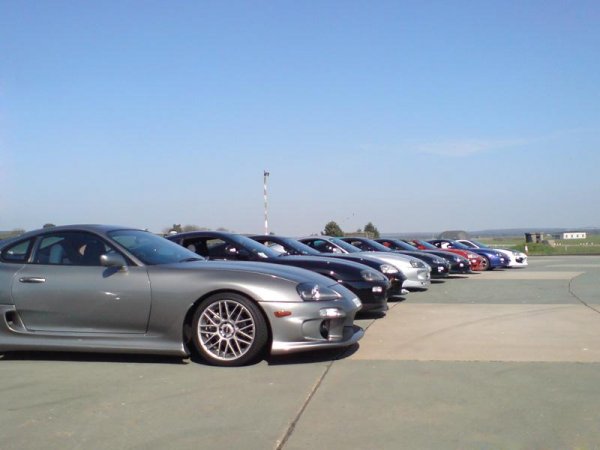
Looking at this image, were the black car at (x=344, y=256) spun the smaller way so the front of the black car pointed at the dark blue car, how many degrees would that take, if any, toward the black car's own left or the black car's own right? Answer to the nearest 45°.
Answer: approximately 45° to the black car's own left

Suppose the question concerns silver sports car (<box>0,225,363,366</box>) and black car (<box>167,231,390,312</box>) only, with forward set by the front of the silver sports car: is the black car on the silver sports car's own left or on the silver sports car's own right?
on the silver sports car's own left

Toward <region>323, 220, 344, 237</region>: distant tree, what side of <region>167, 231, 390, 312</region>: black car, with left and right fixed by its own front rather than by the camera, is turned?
left

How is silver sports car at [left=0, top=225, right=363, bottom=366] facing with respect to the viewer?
to the viewer's right

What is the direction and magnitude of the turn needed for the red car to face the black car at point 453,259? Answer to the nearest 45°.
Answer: approximately 45° to its right

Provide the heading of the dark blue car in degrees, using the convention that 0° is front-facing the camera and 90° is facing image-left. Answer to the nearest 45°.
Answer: approximately 315°

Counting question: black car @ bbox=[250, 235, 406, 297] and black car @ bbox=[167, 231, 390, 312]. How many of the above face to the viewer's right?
2

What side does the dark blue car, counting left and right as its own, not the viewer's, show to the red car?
right

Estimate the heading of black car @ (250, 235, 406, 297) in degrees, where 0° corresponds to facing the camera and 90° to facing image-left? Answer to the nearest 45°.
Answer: approximately 270°

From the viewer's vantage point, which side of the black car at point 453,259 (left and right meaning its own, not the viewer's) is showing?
right

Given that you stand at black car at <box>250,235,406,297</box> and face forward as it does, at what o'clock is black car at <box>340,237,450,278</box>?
black car at <box>340,237,450,278</box> is roughly at 10 o'clock from black car at <box>250,235,406,297</box>.

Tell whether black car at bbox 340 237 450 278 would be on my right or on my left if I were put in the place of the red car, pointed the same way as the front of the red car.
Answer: on my right

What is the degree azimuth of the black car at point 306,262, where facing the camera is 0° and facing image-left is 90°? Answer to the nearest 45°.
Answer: approximately 270°
